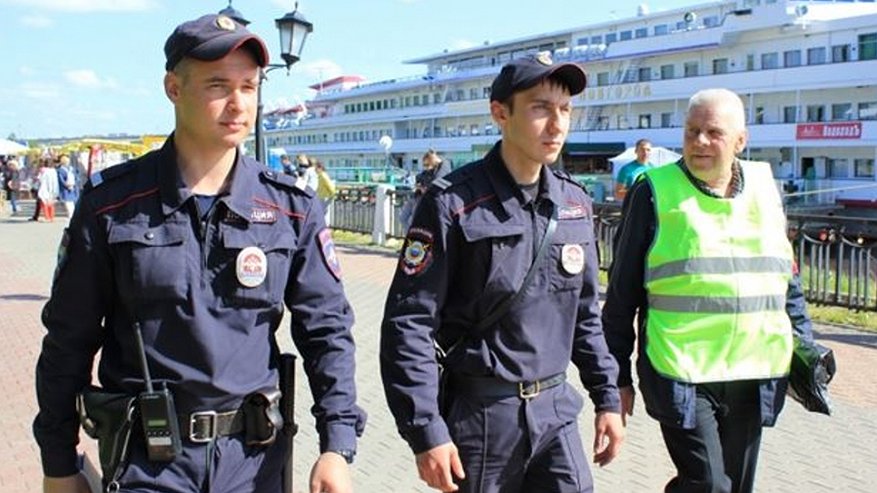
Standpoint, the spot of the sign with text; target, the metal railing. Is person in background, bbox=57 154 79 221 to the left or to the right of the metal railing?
right

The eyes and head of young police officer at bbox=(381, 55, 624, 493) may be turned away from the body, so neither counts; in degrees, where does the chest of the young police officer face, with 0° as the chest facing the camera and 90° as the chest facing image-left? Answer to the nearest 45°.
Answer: approximately 315°

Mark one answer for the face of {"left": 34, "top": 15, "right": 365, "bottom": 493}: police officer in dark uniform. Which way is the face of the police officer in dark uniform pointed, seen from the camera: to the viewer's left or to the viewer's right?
to the viewer's right

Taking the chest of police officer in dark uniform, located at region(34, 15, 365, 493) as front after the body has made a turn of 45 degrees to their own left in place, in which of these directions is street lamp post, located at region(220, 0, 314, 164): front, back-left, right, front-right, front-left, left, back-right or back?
back-left

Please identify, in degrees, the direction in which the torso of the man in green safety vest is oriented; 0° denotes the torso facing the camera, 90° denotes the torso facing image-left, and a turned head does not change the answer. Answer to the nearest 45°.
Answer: approximately 0°

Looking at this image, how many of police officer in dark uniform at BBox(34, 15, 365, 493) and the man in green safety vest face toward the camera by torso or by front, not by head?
2

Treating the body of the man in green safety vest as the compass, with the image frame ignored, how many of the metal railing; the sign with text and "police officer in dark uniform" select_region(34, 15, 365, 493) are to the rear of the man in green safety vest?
2

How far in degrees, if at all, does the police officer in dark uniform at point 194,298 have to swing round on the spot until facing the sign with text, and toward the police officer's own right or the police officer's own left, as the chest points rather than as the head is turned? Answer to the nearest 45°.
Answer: approximately 135° to the police officer's own left

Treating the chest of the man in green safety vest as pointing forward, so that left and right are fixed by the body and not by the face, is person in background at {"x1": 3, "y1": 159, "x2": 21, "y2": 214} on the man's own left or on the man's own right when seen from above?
on the man's own right

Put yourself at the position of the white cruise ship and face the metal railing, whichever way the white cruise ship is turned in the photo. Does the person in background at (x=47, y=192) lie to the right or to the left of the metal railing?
right
